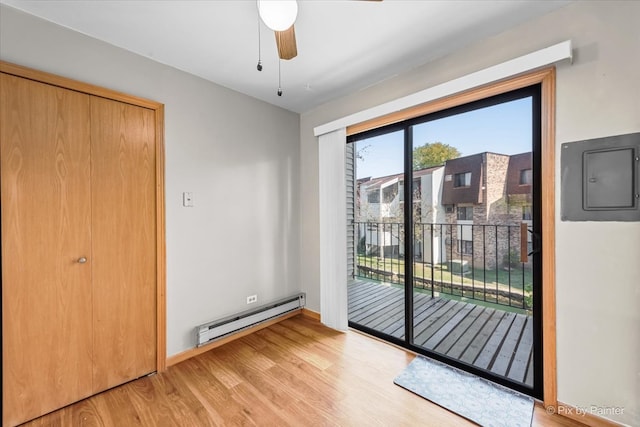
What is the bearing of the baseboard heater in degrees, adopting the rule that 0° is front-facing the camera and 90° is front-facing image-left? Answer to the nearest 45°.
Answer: approximately 315°

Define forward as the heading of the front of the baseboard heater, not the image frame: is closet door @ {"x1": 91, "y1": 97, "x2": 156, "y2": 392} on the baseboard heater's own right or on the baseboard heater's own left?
on the baseboard heater's own right

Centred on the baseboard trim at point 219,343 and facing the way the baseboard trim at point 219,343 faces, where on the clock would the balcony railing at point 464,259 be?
The balcony railing is roughly at 11 o'clock from the baseboard trim.

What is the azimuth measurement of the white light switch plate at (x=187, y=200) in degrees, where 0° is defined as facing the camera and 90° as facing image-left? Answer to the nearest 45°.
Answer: approximately 315°

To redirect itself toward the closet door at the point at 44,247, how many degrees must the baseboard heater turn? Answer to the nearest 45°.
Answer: approximately 90° to its right

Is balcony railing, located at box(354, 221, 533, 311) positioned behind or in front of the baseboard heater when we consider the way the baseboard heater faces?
in front

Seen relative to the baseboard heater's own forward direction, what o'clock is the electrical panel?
The electrical panel is roughly at 12 o'clock from the baseboard heater.
